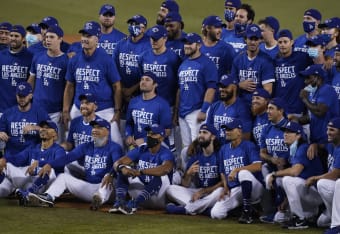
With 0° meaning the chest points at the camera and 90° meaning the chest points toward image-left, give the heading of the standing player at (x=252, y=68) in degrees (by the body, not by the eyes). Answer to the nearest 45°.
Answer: approximately 0°

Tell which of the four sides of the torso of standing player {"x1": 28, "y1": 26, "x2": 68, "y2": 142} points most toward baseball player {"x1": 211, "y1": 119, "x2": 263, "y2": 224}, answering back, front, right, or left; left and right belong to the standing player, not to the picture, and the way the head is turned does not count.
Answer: left

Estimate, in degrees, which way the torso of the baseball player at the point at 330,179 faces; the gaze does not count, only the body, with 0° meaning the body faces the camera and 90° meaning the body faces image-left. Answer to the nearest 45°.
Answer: approximately 45°

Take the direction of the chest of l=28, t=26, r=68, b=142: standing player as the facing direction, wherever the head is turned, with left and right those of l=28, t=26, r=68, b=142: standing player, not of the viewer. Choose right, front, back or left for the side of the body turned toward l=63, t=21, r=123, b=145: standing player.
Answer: left

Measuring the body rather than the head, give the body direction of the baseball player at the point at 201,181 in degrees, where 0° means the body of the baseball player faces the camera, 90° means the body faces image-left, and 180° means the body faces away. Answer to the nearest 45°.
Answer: approximately 45°

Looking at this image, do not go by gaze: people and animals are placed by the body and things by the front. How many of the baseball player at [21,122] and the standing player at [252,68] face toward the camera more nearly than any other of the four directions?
2

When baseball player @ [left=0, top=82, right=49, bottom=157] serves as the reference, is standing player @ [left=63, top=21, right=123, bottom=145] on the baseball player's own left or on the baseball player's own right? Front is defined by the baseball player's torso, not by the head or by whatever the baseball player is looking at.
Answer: on the baseball player's own left

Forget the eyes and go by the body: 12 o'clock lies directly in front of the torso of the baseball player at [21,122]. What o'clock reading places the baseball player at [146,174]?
the baseball player at [146,174] is roughly at 10 o'clock from the baseball player at [21,122].
